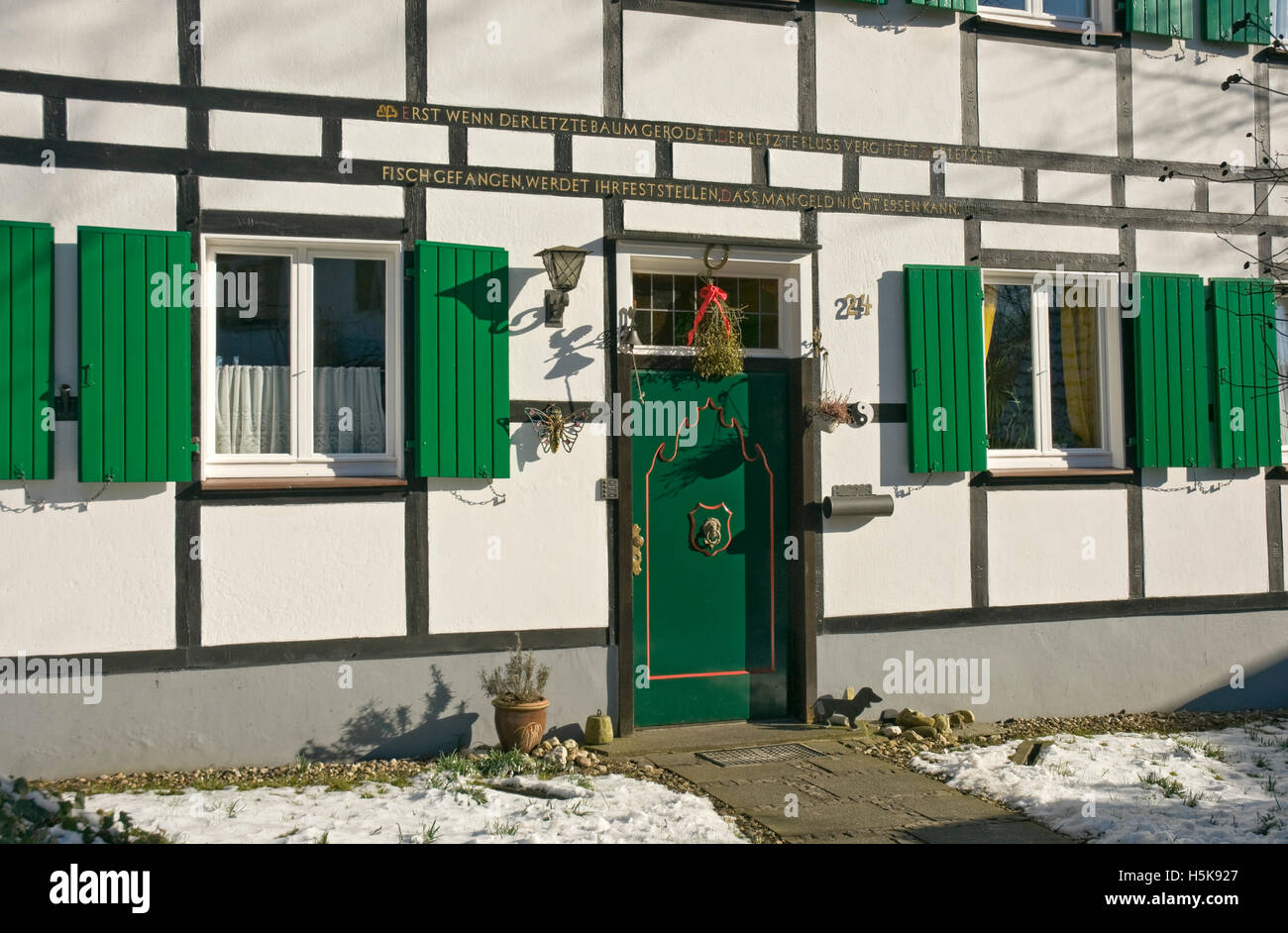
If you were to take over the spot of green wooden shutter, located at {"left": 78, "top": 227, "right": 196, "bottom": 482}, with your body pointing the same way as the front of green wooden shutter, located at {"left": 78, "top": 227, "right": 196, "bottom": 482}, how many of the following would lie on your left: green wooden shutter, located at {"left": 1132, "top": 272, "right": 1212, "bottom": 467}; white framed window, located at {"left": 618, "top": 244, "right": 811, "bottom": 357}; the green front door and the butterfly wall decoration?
4

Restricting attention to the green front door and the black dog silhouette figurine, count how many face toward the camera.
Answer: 1

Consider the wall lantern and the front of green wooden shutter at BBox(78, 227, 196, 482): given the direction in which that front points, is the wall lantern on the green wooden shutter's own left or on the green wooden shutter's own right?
on the green wooden shutter's own left

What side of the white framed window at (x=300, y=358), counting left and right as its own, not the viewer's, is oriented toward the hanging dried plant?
left

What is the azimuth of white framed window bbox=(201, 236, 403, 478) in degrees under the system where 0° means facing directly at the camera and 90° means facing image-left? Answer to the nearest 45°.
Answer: approximately 0°

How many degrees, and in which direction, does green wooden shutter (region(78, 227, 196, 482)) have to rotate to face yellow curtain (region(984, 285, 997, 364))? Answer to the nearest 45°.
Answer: approximately 90° to its left

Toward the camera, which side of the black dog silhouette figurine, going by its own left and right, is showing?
right

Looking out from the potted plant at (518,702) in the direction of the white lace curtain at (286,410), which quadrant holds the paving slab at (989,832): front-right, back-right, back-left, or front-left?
back-left

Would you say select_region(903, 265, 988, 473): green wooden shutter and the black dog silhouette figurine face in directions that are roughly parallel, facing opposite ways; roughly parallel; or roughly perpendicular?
roughly perpendicular

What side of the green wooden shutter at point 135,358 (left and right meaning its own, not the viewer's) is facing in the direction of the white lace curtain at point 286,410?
left
